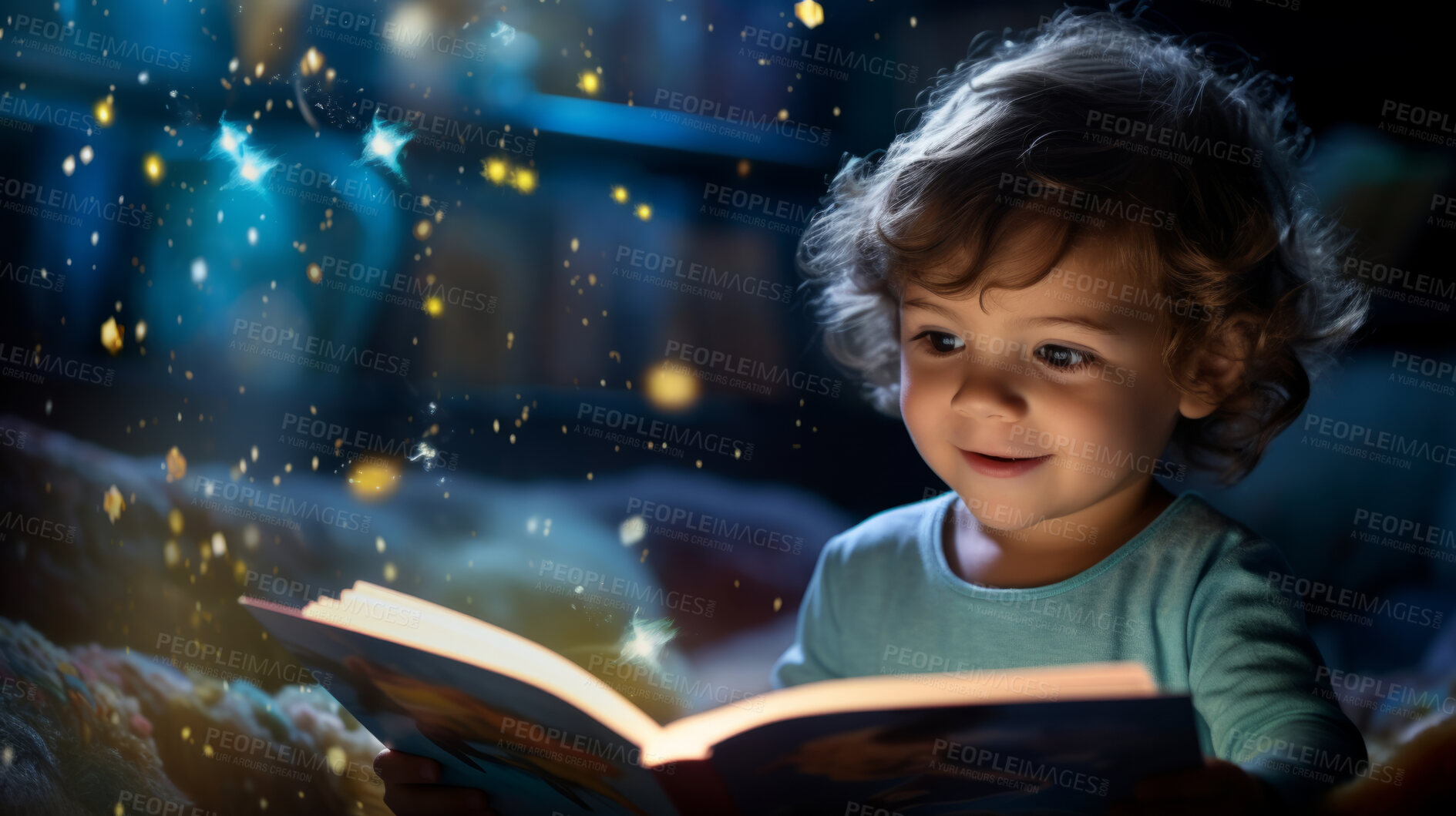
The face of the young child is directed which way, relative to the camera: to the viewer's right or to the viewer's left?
to the viewer's left

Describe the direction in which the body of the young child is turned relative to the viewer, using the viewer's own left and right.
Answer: facing the viewer and to the left of the viewer
